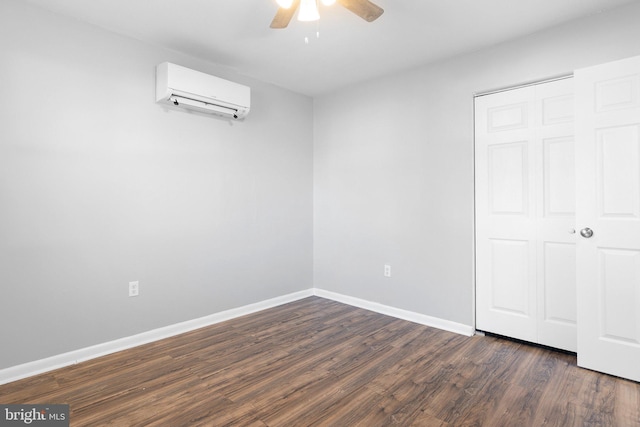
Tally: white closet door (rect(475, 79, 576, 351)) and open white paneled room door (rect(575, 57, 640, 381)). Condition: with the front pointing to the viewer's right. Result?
0

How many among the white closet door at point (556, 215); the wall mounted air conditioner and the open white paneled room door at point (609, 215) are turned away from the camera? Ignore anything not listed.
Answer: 0

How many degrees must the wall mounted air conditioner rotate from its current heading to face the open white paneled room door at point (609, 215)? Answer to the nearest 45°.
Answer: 0° — it already faces it

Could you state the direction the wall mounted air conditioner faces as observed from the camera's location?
facing the viewer and to the right of the viewer

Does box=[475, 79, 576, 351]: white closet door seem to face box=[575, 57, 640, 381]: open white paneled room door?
no

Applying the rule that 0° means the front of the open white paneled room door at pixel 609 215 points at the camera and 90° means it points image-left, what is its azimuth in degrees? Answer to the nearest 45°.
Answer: approximately 45°

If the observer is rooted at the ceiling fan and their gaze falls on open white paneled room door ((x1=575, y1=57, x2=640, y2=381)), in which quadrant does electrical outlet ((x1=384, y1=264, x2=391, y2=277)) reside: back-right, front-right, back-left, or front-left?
front-left

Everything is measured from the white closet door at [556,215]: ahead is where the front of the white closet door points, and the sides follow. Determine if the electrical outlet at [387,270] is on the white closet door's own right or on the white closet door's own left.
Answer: on the white closet door's own right

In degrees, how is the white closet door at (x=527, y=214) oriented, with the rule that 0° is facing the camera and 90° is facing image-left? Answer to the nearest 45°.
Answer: approximately 45°

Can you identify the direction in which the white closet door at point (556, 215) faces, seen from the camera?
facing the viewer and to the left of the viewer

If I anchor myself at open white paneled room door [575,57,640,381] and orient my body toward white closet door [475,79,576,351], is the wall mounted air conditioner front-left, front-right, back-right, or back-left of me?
front-left

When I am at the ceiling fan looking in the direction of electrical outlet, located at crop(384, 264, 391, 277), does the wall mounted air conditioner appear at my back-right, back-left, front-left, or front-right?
front-left

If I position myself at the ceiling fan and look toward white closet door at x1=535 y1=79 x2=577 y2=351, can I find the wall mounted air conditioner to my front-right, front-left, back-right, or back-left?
back-left

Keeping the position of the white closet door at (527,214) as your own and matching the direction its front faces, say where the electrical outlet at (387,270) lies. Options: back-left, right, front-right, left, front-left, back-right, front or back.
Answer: front-right
